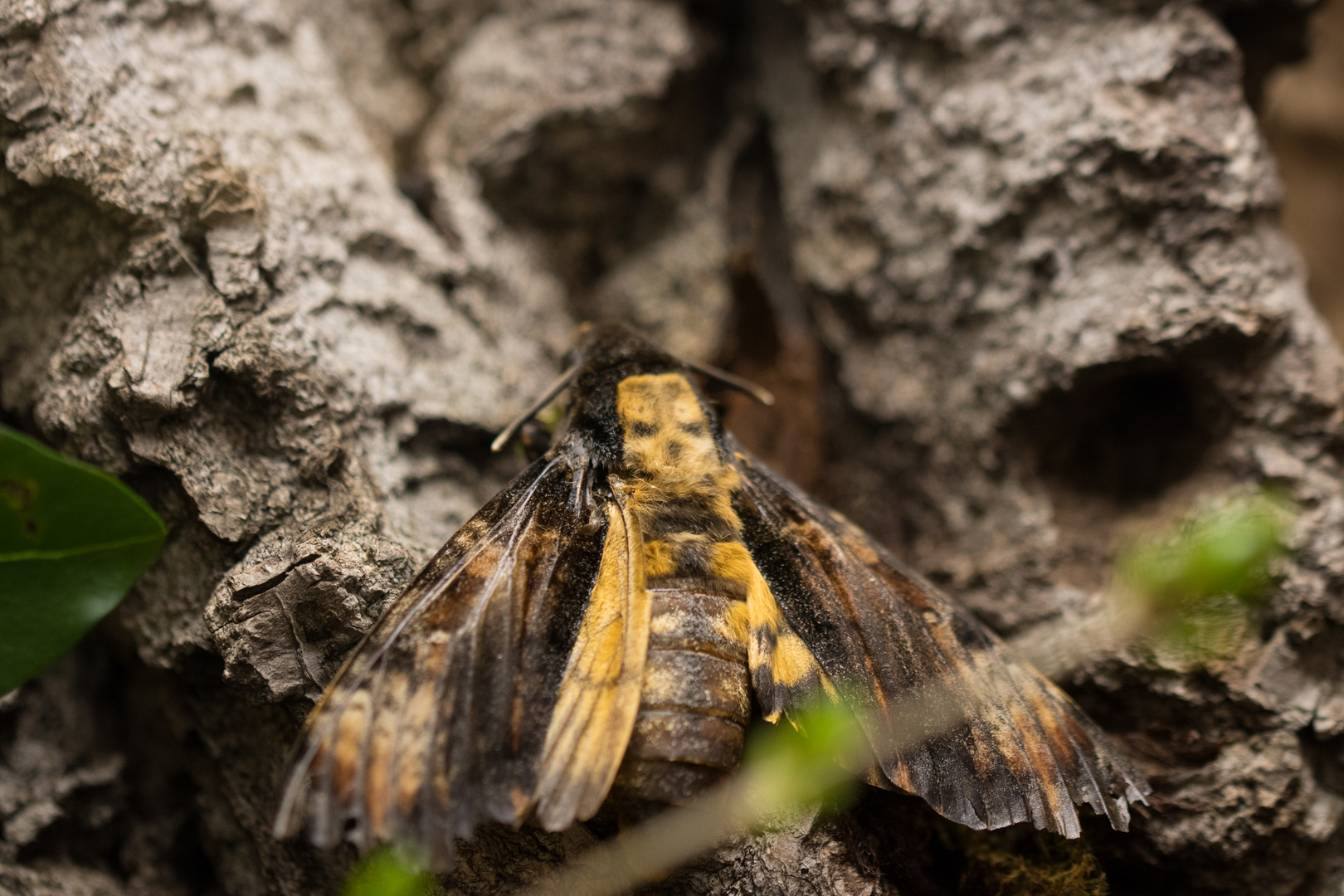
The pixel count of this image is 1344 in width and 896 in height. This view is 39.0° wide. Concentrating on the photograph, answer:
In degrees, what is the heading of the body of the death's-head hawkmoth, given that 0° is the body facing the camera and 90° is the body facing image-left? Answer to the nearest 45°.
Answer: approximately 180°
